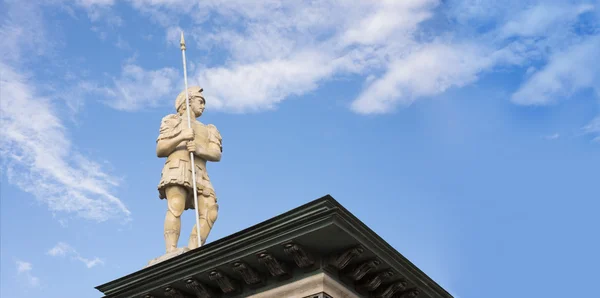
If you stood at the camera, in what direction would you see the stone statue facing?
facing the viewer and to the right of the viewer
